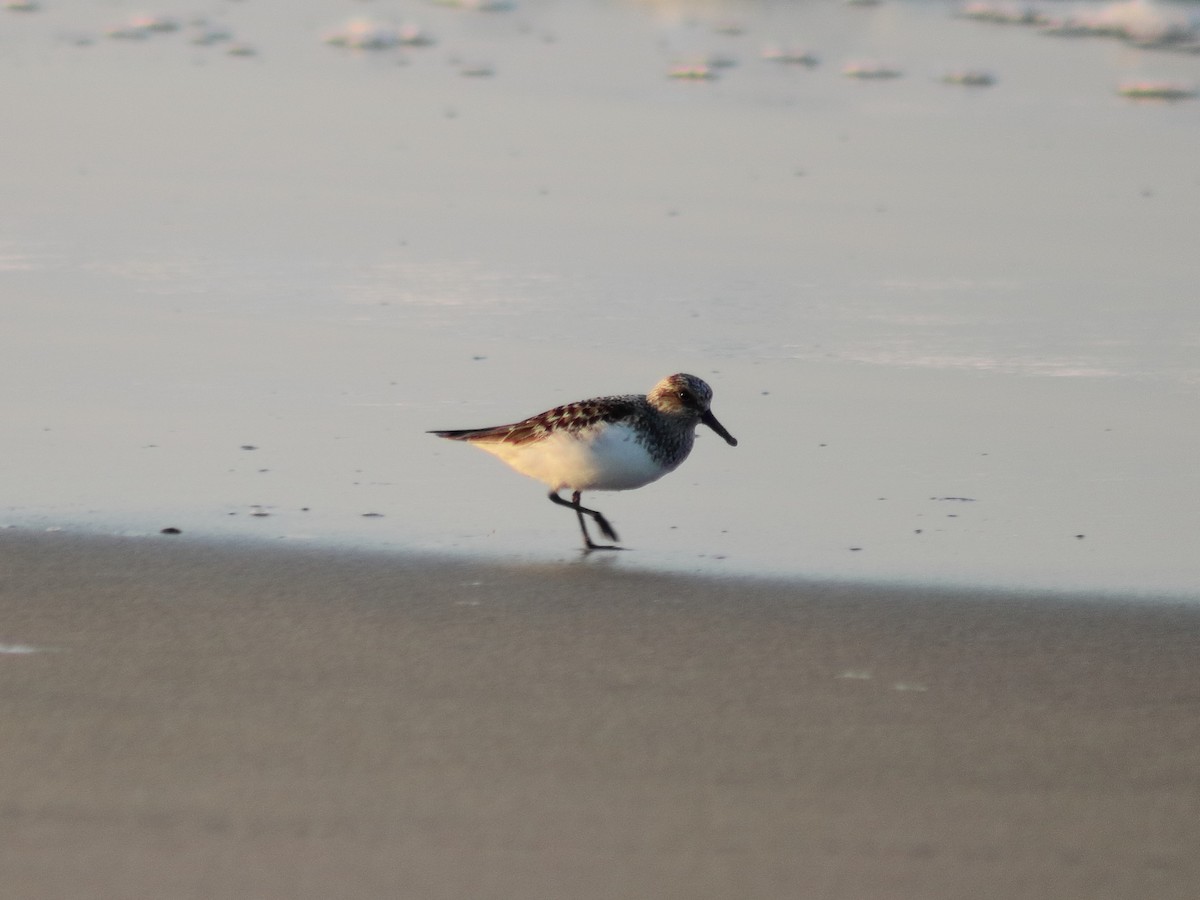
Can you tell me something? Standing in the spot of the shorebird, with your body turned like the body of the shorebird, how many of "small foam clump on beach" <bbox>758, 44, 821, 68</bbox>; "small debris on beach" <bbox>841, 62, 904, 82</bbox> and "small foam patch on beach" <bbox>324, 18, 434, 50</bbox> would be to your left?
3

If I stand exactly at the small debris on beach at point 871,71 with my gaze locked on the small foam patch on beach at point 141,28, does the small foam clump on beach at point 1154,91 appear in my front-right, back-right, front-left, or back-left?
back-left

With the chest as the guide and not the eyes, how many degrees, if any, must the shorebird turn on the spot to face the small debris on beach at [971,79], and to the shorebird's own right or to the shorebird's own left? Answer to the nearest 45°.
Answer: approximately 90° to the shorebird's own left

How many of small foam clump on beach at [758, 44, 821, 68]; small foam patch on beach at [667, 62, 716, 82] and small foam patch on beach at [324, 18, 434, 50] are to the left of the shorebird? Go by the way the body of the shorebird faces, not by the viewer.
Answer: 3

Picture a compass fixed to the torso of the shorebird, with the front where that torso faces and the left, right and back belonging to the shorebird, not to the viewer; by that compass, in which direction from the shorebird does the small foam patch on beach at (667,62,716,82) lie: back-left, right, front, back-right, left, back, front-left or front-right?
left

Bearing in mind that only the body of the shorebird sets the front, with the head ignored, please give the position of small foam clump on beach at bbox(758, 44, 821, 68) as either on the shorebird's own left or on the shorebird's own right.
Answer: on the shorebird's own left

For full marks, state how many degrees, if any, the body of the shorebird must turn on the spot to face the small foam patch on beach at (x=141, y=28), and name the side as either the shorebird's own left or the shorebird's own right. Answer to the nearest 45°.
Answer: approximately 90° to the shorebird's own left

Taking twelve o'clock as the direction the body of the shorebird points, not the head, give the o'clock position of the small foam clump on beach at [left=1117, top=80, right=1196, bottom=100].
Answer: The small foam clump on beach is roughly at 10 o'clock from the shorebird.

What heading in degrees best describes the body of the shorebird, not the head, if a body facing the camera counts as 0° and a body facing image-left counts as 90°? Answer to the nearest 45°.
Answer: approximately 270°

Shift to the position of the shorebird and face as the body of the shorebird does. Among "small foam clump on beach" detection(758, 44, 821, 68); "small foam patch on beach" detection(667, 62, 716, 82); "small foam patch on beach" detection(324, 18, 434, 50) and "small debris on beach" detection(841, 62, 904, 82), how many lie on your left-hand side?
4

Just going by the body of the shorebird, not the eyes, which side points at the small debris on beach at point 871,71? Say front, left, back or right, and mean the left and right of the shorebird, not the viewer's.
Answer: left

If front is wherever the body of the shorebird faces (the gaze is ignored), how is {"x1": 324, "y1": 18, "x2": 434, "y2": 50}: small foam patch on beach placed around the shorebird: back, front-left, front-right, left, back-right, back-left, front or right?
left

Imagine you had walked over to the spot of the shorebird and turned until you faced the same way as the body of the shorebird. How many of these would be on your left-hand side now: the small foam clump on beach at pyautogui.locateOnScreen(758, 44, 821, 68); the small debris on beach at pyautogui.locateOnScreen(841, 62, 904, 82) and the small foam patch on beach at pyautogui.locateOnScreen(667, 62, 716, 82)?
3
